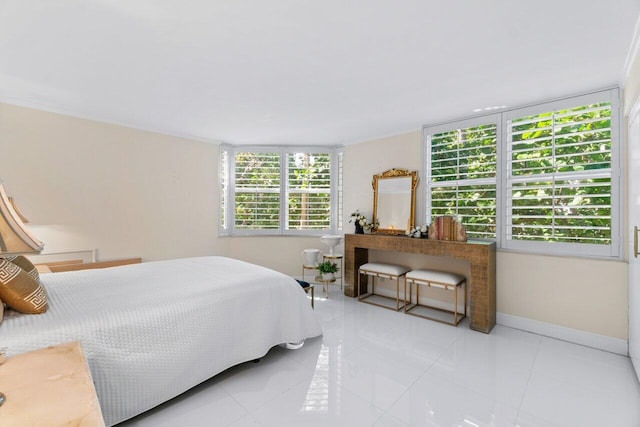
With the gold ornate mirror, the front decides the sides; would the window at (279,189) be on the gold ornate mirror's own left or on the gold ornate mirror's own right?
on the gold ornate mirror's own right

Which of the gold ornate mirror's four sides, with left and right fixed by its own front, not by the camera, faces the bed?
front

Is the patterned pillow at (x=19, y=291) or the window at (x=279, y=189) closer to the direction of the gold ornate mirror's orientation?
the patterned pillow

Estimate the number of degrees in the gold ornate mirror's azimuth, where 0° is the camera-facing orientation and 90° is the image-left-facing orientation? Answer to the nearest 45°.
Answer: approximately 45°

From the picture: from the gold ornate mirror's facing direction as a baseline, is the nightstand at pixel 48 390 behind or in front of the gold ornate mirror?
in front
